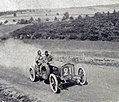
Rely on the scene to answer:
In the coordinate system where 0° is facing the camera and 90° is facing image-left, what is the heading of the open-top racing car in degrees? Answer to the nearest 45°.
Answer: approximately 315°
